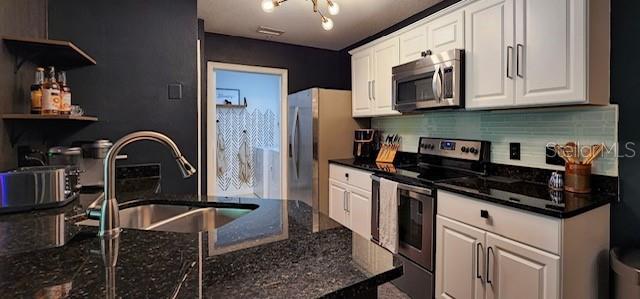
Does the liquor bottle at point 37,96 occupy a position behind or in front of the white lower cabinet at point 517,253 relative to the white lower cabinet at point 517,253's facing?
in front

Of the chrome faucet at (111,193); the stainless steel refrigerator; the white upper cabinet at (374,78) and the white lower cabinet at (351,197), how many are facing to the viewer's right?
1

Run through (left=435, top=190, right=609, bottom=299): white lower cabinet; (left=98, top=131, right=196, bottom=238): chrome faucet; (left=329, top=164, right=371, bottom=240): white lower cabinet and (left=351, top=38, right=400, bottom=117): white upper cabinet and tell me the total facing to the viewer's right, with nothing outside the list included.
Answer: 1

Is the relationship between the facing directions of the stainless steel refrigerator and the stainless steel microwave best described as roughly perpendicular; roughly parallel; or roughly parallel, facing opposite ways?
roughly parallel

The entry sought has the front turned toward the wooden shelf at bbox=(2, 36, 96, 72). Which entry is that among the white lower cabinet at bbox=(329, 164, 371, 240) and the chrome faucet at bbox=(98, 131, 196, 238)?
the white lower cabinet

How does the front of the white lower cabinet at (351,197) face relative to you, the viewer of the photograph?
facing the viewer and to the left of the viewer

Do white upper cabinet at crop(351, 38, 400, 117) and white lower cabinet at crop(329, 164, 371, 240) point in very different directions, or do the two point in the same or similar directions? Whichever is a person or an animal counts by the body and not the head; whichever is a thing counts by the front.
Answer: same or similar directions

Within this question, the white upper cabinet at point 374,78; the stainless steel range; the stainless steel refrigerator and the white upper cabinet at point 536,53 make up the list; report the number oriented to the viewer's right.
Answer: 0

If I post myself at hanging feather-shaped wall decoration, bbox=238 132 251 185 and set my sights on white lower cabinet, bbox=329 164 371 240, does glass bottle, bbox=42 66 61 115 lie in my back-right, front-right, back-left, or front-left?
front-right

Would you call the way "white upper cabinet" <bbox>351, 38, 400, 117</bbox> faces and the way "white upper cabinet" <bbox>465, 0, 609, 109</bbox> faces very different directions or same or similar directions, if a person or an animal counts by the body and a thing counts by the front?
same or similar directions

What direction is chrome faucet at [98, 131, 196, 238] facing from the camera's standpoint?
to the viewer's right

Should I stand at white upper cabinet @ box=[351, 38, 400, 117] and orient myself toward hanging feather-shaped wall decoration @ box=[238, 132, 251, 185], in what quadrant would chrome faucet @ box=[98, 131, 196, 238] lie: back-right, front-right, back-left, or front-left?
back-left

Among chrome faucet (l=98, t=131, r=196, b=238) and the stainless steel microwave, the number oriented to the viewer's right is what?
1

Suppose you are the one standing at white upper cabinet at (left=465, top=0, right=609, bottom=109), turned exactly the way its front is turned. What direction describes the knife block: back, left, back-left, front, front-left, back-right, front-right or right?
right

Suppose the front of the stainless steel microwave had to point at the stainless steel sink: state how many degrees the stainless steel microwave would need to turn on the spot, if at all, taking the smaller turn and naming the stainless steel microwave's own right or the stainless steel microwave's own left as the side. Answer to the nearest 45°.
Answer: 0° — it already faces it

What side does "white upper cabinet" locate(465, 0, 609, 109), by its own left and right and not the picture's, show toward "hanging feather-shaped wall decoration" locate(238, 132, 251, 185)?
right

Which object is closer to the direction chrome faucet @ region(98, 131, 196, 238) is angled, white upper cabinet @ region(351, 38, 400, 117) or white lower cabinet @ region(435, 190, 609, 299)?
the white lower cabinet

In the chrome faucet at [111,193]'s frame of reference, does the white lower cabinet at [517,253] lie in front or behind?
in front
